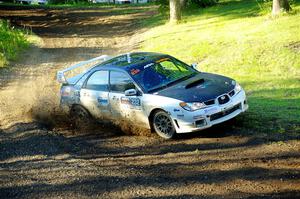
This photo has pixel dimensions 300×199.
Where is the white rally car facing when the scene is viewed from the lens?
facing the viewer and to the right of the viewer
